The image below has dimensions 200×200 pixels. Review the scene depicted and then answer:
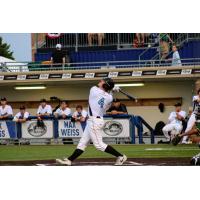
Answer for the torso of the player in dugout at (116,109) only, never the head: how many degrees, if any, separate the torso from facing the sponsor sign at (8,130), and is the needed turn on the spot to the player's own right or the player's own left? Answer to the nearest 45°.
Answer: approximately 90° to the player's own right

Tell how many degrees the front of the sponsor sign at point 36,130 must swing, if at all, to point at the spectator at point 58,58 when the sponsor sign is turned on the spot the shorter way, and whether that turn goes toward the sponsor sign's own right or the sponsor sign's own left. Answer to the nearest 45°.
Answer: approximately 180°

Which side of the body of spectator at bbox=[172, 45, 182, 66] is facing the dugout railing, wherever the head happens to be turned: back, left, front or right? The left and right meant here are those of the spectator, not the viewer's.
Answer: front
